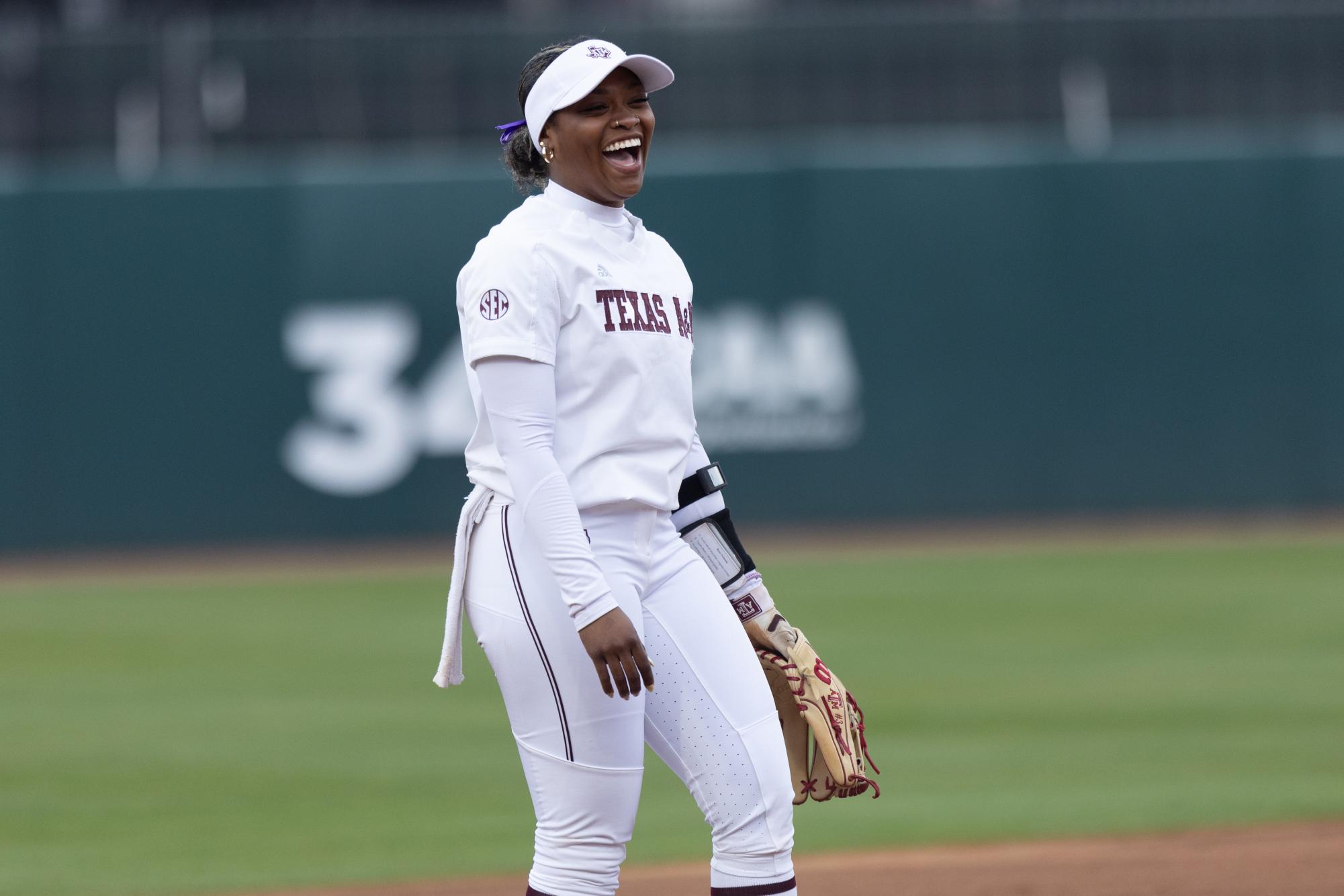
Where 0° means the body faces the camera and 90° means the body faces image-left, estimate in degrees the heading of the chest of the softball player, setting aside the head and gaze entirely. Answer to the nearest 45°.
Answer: approximately 315°
